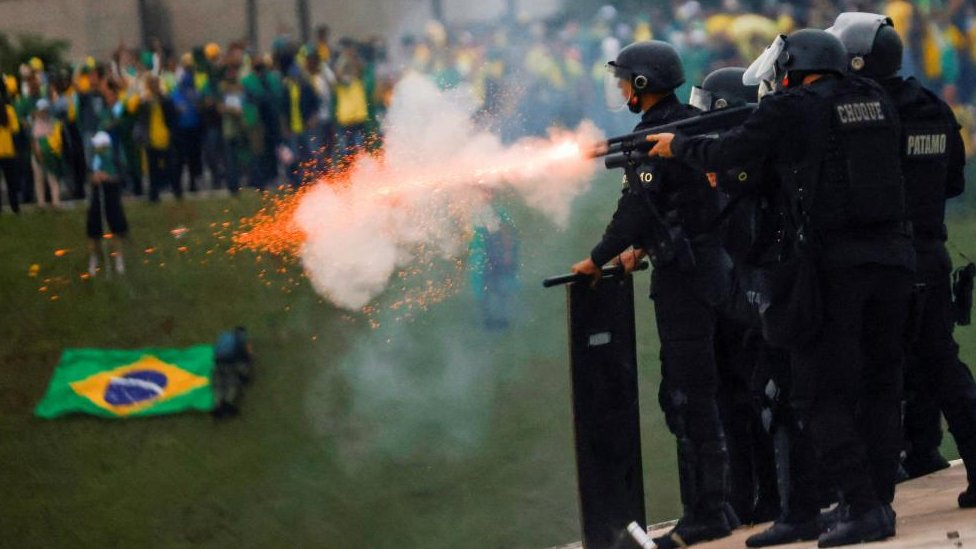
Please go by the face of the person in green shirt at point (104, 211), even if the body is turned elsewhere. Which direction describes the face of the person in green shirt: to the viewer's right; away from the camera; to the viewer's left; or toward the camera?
toward the camera

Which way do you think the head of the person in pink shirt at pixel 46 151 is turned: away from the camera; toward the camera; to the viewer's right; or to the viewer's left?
toward the camera

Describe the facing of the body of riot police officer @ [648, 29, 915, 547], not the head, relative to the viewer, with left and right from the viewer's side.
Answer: facing away from the viewer and to the left of the viewer

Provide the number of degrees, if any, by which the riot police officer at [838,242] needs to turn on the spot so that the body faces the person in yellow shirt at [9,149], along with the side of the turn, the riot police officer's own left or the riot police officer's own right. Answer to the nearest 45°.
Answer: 0° — they already face them

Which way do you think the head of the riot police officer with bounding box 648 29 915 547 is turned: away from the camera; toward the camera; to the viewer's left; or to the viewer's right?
to the viewer's left

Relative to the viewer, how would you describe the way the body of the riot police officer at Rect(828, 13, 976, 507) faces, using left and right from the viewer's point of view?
facing away from the viewer and to the left of the viewer

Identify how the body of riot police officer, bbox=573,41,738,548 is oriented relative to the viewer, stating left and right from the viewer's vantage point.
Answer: facing to the left of the viewer

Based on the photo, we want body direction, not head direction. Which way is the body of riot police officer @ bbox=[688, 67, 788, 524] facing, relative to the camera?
to the viewer's left

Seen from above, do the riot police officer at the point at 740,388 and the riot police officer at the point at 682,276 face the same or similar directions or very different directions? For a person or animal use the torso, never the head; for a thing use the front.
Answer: same or similar directions

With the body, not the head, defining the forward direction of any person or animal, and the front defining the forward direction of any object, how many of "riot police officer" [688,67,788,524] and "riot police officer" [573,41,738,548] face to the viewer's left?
2

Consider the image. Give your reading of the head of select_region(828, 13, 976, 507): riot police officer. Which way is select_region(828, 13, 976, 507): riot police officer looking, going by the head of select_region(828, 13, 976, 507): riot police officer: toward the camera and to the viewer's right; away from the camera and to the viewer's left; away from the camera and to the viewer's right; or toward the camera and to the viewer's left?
away from the camera and to the viewer's left

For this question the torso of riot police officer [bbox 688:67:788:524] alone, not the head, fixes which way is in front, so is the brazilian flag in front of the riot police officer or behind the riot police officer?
in front
